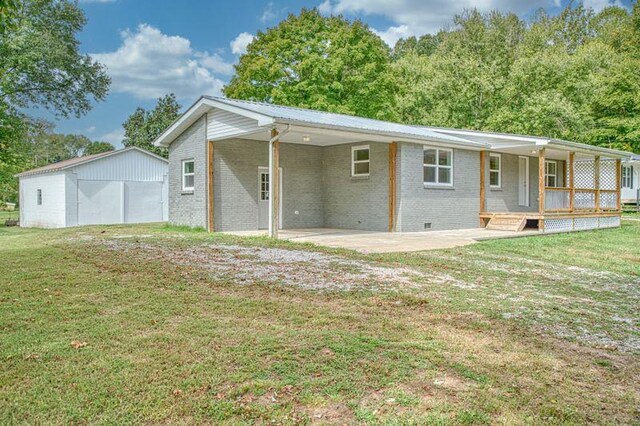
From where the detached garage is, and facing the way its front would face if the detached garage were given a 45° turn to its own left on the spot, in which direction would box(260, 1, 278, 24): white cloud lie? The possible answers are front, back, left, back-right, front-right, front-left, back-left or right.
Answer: front-left

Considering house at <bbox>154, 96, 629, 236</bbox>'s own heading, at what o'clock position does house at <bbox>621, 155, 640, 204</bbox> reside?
house at <bbox>621, 155, 640, 204</bbox> is roughly at 9 o'clock from house at <bbox>154, 96, 629, 236</bbox>.

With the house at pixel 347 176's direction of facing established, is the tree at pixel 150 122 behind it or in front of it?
behind

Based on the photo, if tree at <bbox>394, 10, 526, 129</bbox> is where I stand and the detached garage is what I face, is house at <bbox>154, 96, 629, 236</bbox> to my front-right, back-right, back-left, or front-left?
front-left

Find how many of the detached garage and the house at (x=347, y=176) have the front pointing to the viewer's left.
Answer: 0

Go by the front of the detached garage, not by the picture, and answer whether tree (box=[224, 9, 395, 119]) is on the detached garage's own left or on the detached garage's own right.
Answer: on the detached garage's own left

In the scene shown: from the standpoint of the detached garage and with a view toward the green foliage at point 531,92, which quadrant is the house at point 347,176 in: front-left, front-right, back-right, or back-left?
front-right

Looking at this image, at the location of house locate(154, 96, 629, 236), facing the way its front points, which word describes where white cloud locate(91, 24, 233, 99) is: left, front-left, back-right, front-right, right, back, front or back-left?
back

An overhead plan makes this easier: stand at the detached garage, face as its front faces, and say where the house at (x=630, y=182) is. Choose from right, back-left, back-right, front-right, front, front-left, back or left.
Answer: front-left

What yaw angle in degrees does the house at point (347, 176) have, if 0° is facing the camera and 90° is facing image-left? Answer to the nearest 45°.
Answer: approximately 315°

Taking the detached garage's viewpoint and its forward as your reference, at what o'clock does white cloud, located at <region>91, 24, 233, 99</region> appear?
The white cloud is roughly at 8 o'clock from the detached garage.

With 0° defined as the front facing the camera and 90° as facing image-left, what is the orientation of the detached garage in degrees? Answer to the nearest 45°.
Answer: approximately 315°
